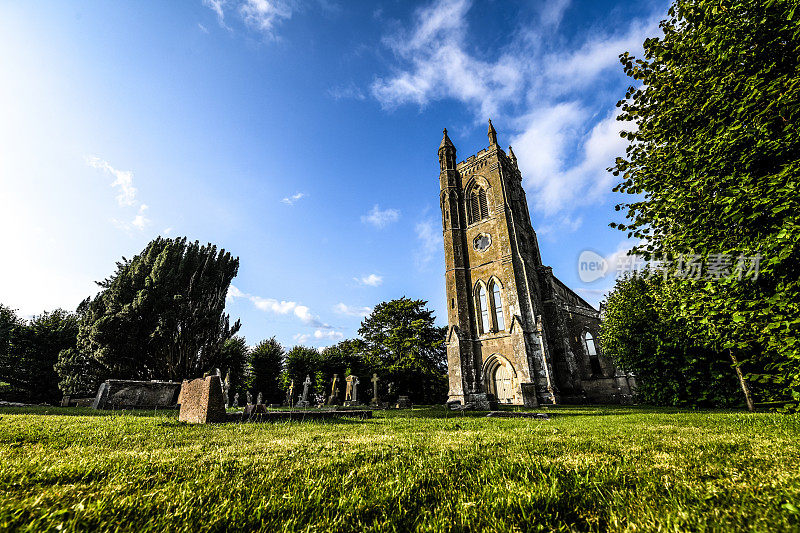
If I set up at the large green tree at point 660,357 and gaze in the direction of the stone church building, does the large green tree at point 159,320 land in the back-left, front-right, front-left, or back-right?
front-left

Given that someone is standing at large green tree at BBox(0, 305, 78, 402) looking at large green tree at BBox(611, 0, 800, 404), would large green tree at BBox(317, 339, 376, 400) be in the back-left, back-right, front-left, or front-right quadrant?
front-left

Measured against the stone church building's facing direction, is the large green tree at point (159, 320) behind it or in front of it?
in front

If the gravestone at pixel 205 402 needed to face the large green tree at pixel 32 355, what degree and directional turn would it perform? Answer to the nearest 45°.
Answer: approximately 90° to its right

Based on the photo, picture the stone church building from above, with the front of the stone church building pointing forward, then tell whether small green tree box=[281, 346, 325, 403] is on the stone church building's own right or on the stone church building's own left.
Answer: on the stone church building's own right

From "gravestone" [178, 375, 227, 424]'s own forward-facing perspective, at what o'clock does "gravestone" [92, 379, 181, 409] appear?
"gravestone" [92, 379, 181, 409] is roughly at 4 o'clock from "gravestone" [178, 375, 227, 424].

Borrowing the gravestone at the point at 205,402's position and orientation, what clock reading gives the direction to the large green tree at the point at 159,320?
The large green tree is roughly at 4 o'clock from the gravestone.

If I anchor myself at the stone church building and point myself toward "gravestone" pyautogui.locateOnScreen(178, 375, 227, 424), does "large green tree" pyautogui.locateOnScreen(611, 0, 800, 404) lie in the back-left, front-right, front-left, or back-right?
front-left

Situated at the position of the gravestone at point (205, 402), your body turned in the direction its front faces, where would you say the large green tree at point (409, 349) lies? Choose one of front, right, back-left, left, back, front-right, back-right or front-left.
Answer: back

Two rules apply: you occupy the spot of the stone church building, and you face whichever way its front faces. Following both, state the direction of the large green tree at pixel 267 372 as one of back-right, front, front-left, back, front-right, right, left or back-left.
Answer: front-right

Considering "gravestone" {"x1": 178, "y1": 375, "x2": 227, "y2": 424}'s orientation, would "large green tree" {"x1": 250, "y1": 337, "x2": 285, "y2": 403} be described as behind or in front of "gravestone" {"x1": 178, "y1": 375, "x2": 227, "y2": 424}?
behind

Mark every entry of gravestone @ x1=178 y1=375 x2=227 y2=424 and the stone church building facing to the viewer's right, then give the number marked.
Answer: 0

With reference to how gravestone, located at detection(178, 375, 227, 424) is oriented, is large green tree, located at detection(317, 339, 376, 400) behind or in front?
behind

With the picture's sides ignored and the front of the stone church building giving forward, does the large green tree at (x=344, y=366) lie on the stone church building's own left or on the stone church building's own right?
on the stone church building's own right
